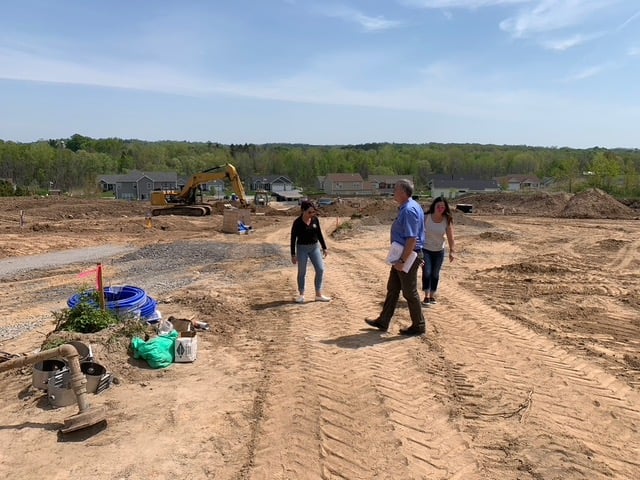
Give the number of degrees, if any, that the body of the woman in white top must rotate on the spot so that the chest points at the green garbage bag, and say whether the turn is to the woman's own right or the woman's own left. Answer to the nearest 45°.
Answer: approximately 45° to the woman's own right

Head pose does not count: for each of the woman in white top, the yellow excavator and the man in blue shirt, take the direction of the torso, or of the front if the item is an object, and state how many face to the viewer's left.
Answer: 1

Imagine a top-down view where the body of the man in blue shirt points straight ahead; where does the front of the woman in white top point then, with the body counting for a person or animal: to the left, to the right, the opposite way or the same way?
to the left

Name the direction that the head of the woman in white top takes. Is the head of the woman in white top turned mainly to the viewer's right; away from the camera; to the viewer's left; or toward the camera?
toward the camera

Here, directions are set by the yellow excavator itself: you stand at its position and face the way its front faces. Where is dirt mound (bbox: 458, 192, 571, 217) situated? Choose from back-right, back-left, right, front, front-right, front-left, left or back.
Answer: front

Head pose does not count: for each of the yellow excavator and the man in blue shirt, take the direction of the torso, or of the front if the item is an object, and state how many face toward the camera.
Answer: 0

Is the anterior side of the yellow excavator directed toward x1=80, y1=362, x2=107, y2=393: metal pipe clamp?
no

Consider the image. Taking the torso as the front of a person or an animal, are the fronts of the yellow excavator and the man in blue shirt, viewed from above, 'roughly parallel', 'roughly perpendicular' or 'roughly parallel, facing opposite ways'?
roughly parallel, facing opposite ways

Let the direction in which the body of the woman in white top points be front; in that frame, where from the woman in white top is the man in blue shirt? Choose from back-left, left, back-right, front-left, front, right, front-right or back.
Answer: front

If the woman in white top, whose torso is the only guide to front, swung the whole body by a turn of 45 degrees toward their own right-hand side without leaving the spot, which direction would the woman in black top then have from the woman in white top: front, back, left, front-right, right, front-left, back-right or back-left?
front-right

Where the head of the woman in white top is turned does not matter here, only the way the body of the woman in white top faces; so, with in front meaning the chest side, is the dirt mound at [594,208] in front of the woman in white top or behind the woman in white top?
behind

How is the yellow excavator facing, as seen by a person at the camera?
facing to the right of the viewer

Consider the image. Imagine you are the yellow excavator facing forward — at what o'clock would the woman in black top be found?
The woman in black top is roughly at 3 o'clock from the yellow excavator.

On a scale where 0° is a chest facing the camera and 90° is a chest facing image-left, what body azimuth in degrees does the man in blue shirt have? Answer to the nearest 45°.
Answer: approximately 90°

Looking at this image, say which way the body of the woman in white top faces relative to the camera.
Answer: toward the camera

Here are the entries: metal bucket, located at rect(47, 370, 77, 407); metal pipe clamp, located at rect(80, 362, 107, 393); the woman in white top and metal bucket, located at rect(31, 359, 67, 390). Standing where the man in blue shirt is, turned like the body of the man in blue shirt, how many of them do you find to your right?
1

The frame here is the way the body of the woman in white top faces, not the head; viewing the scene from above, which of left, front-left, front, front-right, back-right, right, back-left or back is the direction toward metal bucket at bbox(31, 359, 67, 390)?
front-right

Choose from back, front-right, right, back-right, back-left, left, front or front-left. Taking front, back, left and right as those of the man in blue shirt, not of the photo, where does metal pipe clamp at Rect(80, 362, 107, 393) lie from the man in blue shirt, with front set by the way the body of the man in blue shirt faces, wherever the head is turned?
front-left
